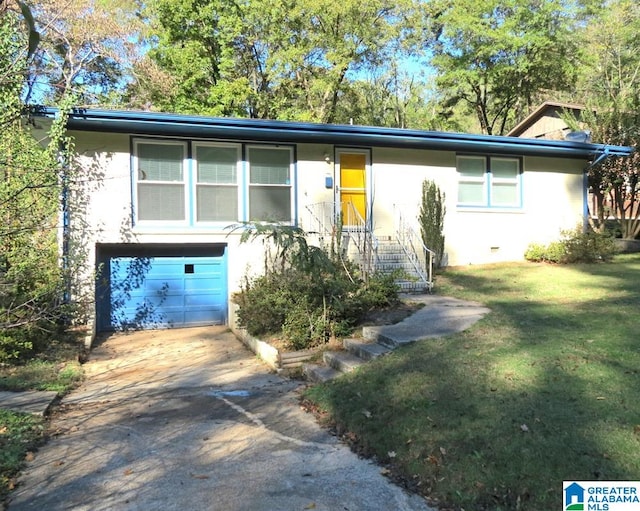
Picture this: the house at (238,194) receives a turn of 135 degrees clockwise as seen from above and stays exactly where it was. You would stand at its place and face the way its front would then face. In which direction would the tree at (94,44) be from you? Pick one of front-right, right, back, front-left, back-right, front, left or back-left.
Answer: front

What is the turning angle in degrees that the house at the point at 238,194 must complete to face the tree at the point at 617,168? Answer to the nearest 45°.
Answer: approximately 90° to its left

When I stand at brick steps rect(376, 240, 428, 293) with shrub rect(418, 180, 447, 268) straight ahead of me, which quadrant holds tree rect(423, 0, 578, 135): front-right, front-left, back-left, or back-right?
front-left

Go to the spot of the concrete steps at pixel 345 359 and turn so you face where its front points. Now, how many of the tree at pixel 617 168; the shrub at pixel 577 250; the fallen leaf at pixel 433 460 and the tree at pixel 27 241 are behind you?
2

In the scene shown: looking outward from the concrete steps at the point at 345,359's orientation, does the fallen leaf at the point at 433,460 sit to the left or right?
on its left

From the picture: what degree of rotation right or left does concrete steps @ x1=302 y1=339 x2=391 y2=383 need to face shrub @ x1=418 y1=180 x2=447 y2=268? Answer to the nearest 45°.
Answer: approximately 135° to its right

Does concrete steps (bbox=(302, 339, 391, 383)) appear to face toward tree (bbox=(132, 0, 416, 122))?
no

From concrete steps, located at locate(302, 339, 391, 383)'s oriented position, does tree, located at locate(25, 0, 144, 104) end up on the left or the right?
on its right

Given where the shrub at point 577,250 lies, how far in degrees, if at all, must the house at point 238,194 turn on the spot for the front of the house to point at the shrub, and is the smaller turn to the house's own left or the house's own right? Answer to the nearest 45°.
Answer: approximately 90° to the house's own left

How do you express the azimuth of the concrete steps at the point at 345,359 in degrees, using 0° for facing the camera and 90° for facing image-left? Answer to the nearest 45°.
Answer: approximately 45°

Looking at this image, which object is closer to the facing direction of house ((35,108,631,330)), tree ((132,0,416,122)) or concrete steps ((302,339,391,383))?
the concrete steps

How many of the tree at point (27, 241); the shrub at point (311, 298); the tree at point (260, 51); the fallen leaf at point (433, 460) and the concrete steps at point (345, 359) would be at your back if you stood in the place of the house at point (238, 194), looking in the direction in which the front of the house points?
1

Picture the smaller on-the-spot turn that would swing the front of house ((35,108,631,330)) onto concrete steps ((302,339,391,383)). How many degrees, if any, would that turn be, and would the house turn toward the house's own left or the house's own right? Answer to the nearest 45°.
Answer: approximately 45° to the house's own left

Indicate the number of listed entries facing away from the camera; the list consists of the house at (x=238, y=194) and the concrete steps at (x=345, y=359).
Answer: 0

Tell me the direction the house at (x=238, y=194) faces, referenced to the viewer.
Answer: facing the viewer

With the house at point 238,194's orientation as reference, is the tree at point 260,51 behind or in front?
behind

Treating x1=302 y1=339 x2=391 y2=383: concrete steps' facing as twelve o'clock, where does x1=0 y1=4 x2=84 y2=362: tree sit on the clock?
The tree is roughly at 2 o'clock from the concrete steps.

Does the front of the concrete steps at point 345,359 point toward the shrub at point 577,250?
no
